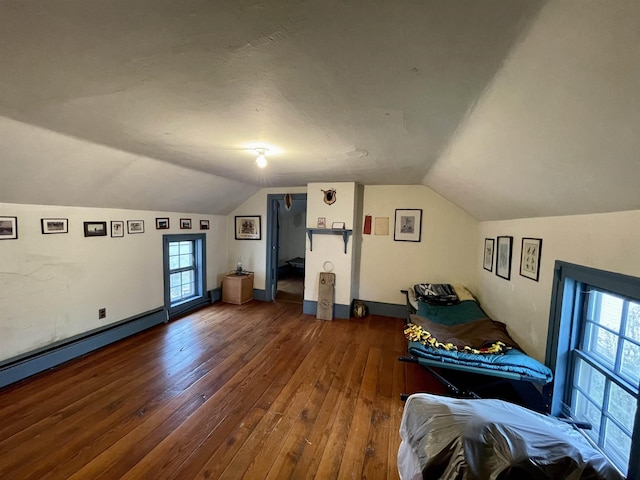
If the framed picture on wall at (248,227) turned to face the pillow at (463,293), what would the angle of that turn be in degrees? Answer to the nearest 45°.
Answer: approximately 45° to its left

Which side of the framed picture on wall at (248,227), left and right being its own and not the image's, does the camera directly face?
front

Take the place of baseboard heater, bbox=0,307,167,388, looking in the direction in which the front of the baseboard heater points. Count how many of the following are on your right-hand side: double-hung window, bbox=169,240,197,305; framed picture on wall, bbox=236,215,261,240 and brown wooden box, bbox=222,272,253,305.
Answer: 0

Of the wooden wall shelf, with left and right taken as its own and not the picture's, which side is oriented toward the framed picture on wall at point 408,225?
left

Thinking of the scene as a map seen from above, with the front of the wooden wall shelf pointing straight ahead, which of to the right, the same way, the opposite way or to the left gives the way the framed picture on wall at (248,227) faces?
the same way

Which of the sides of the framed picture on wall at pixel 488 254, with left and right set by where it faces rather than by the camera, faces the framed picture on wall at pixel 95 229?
front

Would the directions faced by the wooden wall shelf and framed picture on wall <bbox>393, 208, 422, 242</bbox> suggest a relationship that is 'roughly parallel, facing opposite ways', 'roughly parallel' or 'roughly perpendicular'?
roughly parallel

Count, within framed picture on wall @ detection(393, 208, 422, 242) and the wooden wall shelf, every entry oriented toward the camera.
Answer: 2

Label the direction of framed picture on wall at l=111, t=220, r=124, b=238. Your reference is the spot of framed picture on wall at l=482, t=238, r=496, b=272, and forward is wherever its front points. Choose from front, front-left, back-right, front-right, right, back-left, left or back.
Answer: front

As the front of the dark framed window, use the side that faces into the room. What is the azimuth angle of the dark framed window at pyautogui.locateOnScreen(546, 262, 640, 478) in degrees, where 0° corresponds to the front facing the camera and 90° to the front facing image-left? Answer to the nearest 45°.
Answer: approximately 45°

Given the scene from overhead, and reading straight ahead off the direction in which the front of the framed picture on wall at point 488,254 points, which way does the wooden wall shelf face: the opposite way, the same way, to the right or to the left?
to the left

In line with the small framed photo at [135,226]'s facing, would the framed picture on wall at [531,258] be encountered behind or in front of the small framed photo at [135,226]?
in front

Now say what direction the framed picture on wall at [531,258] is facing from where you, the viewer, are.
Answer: facing the viewer and to the left of the viewer

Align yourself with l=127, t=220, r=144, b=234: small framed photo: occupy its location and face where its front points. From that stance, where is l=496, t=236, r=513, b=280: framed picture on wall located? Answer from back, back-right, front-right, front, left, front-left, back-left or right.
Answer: front

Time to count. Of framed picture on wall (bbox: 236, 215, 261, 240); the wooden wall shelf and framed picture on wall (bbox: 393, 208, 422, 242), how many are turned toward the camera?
3

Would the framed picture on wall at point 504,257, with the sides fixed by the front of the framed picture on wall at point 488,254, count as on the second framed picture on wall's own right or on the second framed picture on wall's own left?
on the second framed picture on wall's own left

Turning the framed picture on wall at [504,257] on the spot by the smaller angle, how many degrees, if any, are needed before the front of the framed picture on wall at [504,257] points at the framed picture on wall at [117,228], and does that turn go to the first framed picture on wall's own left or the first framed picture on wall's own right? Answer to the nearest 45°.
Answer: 0° — it already faces it
